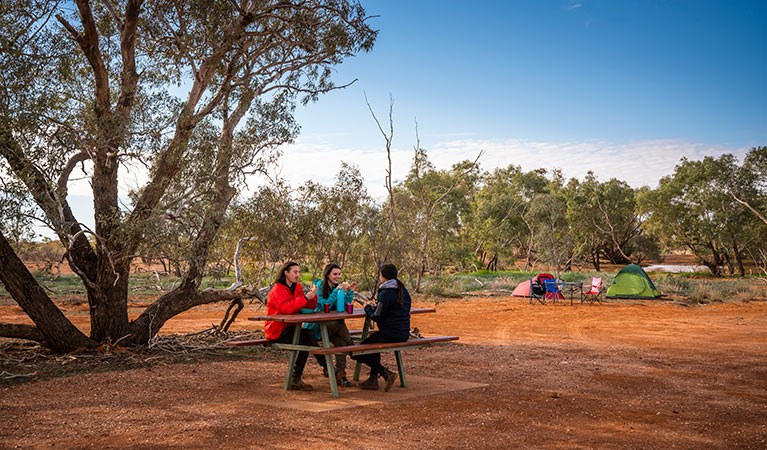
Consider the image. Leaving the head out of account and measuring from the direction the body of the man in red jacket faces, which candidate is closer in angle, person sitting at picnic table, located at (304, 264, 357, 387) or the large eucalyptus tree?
the person sitting at picnic table

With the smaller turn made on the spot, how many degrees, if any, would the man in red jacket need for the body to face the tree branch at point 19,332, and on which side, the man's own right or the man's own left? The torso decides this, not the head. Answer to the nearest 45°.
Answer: approximately 135° to the man's own left

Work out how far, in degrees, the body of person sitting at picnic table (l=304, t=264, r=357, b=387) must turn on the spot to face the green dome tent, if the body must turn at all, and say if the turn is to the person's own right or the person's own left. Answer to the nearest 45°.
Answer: approximately 90° to the person's own left

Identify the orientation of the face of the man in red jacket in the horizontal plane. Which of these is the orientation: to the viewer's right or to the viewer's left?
to the viewer's right

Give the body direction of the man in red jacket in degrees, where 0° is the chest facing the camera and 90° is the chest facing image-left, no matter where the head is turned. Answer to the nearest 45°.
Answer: approximately 270°

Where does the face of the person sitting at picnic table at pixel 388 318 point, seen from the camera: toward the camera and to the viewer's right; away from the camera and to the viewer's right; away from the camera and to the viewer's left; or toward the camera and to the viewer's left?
away from the camera and to the viewer's left

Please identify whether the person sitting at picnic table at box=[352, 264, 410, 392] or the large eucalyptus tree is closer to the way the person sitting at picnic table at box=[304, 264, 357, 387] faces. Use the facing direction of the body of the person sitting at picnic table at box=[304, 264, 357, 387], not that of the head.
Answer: the person sitting at picnic table

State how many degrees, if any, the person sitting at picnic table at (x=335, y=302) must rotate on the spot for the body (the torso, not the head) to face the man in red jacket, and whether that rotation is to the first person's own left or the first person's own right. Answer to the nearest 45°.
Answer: approximately 90° to the first person's own right
